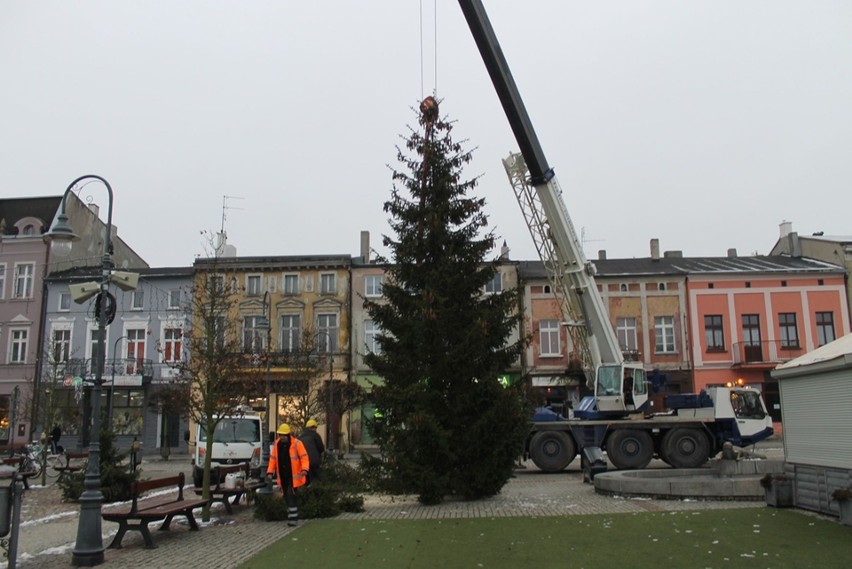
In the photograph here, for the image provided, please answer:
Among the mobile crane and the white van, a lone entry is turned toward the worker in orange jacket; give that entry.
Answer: the white van

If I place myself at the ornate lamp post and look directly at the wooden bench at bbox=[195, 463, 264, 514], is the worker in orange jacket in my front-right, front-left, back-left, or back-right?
front-right

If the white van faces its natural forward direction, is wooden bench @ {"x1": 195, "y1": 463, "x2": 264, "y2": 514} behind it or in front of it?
in front

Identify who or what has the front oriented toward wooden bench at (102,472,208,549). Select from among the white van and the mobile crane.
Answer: the white van

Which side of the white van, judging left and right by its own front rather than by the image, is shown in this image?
front

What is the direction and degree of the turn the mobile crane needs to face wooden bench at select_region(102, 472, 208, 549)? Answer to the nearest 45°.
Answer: approximately 135° to its right

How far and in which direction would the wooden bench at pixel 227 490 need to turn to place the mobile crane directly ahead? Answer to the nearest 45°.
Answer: approximately 90° to its left

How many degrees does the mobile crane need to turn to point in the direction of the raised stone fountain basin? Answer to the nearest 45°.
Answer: approximately 90° to its right

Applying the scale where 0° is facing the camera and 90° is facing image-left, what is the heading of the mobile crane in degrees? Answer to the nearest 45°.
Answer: approximately 270°

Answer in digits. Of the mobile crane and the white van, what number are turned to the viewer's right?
1

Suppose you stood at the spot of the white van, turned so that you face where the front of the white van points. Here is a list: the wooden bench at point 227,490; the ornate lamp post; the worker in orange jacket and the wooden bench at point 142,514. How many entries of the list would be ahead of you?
4

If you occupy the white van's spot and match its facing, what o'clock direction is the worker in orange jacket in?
The worker in orange jacket is roughly at 12 o'clock from the white van.

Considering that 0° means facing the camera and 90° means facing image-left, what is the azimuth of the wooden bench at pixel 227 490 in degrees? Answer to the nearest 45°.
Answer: approximately 315°

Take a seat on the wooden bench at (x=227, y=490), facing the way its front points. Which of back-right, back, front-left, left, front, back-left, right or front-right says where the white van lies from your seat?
back-left

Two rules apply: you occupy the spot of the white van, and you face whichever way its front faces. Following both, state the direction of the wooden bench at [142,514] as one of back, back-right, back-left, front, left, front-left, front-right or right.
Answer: front
